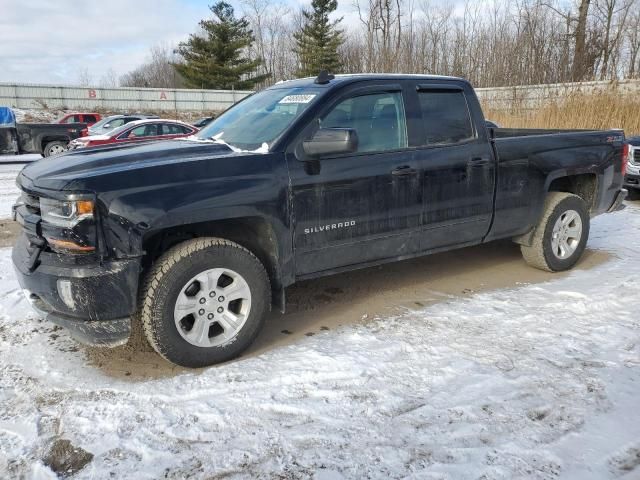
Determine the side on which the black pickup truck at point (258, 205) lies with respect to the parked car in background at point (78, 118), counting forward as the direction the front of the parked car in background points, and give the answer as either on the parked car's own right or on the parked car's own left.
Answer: on the parked car's own left

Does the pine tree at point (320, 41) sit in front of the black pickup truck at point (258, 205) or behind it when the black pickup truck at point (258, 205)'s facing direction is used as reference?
behind

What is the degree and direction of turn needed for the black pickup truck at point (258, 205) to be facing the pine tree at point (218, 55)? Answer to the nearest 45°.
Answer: approximately 135° to its right

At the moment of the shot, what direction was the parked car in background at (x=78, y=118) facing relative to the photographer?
facing to the left of the viewer

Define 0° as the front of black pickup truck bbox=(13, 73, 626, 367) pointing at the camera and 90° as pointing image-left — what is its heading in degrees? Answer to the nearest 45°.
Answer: approximately 45°
